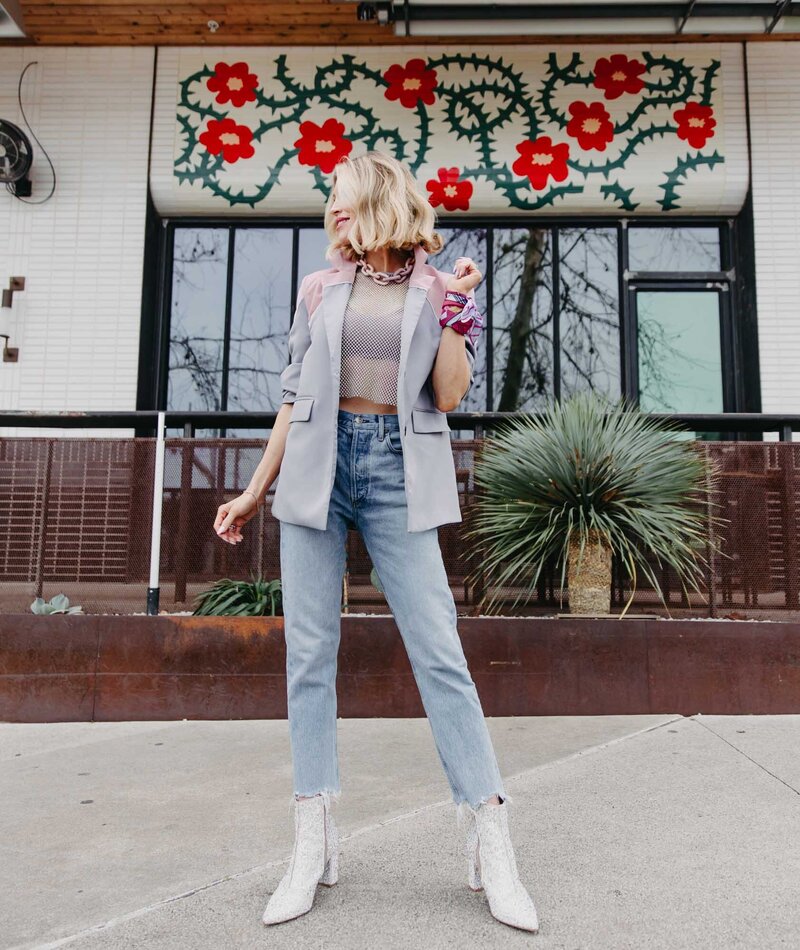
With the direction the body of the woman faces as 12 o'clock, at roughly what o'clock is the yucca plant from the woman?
The yucca plant is roughly at 7 o'clock from the woman.

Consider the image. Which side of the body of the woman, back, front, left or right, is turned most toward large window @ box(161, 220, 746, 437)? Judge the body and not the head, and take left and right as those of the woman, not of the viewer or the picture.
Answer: back

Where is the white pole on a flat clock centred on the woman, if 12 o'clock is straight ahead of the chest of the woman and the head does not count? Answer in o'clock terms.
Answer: The white pole is roughly at 5 o'clock from the woman.

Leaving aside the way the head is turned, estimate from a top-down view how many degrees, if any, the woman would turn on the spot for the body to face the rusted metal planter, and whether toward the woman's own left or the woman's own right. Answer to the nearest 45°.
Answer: approximately 180°

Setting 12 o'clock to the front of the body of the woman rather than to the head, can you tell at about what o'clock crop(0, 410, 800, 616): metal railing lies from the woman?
The metal railing is roughly at 5 o'clock from the woman.

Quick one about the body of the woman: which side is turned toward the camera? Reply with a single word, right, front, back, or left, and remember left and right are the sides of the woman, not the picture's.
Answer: front

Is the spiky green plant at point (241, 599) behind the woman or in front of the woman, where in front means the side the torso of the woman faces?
behind

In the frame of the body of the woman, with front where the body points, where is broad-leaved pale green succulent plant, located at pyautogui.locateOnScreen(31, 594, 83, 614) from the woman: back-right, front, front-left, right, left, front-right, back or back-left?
back-right
